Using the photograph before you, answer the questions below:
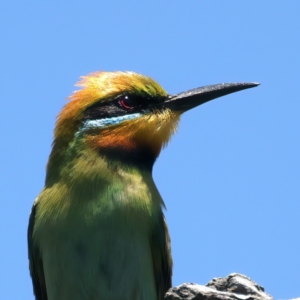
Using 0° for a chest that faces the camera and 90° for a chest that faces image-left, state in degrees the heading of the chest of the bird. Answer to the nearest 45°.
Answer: approximately 0°

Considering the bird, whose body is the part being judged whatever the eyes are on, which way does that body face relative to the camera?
toward the camera
